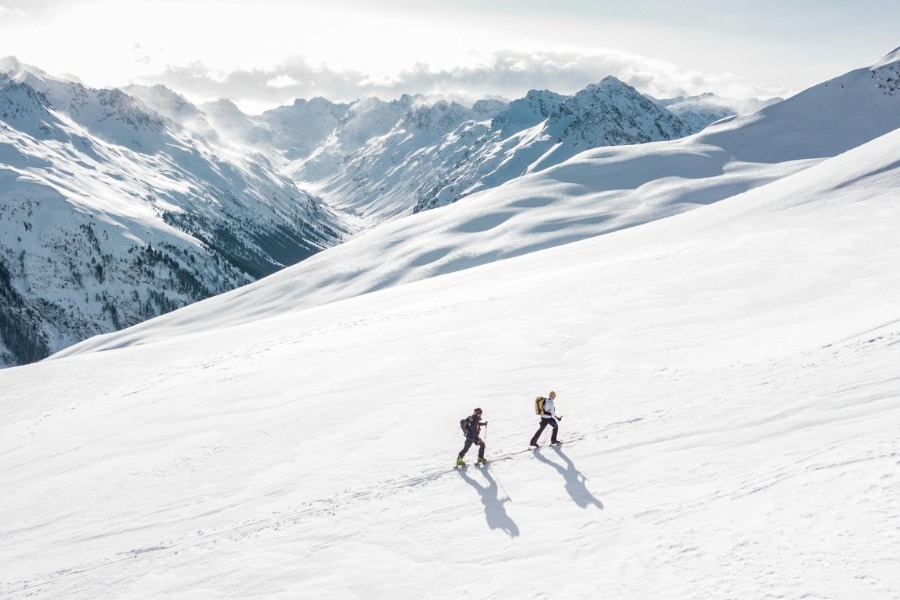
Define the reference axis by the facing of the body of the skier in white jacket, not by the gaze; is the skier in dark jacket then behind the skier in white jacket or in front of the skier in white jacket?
behind

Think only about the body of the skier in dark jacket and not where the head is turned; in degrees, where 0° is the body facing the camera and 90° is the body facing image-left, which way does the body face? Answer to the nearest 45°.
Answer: approximately 270°

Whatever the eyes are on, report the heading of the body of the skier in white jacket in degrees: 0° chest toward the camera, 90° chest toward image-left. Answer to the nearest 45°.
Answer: approximately 270°

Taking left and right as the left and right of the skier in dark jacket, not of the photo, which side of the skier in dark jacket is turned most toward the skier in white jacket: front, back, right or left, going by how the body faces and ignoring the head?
front

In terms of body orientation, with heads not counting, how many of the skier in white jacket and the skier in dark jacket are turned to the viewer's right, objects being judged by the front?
2
